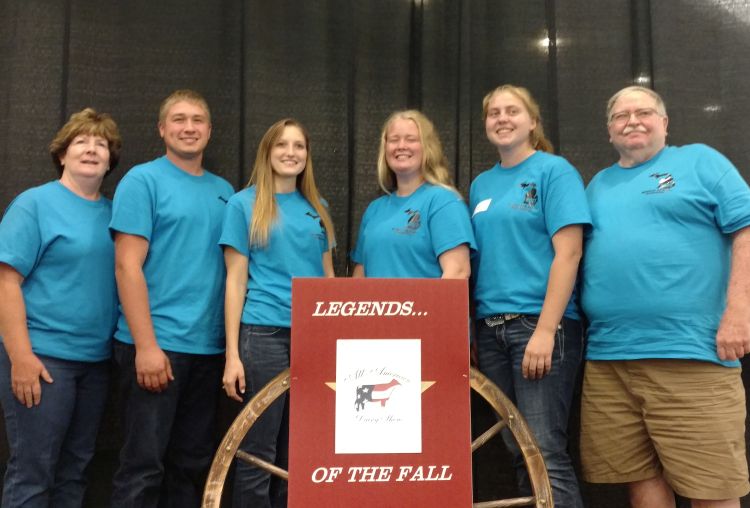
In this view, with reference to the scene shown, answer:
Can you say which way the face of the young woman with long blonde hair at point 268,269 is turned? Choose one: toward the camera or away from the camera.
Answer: toward the camera

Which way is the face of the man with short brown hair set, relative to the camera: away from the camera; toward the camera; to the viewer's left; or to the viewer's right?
toward the camera

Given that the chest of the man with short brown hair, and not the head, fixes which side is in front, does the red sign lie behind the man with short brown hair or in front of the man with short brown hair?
in front

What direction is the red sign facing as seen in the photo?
toward the camera

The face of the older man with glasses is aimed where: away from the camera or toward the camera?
toward the camera

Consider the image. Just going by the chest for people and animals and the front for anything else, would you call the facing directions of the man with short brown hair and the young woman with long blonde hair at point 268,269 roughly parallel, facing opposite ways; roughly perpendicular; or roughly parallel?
roughly parallel

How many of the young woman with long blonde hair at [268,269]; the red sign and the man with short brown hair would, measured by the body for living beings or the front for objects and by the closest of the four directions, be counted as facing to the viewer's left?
0

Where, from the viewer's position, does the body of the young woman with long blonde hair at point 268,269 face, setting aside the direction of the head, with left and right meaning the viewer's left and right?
facing the viewer and to the right of the viewer

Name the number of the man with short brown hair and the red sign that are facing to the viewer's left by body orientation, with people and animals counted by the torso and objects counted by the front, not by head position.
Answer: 0
